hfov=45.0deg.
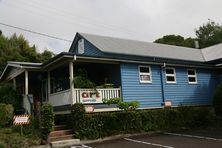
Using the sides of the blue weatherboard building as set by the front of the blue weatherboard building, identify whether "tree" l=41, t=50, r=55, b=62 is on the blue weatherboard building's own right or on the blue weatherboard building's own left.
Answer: on the blue weatherboard building's own right

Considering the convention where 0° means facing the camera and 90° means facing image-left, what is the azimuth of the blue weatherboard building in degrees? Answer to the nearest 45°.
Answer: approximately 45°

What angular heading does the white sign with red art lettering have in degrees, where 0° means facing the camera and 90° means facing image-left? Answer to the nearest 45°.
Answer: approximately 0°

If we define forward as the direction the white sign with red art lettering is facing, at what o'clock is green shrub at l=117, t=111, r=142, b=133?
The green shrub is roughly at 9 o'clock from the white sign with red art lettering.

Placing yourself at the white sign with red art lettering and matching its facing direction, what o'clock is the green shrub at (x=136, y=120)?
The green shrub is roughly at 9 o'clock from the white sign with red art lettering.

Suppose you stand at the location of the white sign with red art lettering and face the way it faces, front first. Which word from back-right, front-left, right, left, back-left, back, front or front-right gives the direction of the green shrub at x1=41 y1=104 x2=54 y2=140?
front-right

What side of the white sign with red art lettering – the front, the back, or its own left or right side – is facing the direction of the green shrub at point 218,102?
left

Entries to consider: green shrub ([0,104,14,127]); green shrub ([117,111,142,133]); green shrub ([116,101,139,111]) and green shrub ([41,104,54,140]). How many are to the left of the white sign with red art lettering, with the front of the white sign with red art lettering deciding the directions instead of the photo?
2

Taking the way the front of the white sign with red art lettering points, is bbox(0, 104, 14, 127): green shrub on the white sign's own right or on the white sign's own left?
on the white sign's own right
